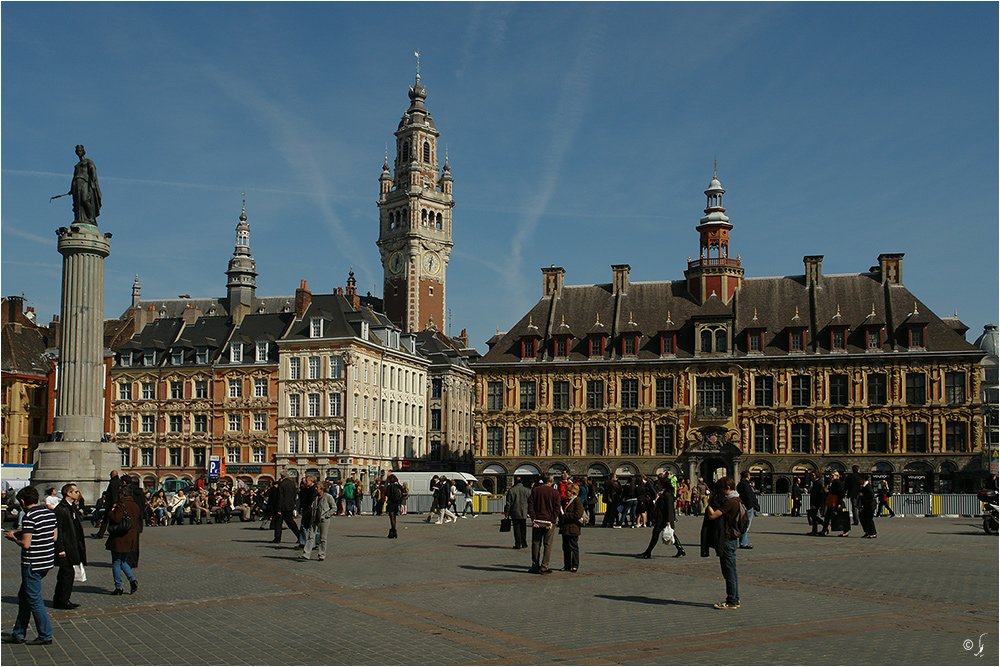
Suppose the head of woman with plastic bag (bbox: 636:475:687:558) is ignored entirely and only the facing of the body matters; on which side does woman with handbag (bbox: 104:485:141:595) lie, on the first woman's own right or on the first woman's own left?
on the first woman's own left

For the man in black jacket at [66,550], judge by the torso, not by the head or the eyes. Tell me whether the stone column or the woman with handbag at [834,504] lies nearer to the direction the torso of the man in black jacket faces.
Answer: the woman with handbag

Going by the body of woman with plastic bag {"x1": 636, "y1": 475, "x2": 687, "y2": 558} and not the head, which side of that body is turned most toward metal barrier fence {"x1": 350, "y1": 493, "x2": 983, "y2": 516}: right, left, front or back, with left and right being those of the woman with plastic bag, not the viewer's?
right

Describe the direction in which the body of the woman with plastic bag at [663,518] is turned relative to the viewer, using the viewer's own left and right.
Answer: facing to the left of the viewer

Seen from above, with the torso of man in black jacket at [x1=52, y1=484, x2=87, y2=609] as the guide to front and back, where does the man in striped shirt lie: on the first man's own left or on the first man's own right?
on the first man's own right
